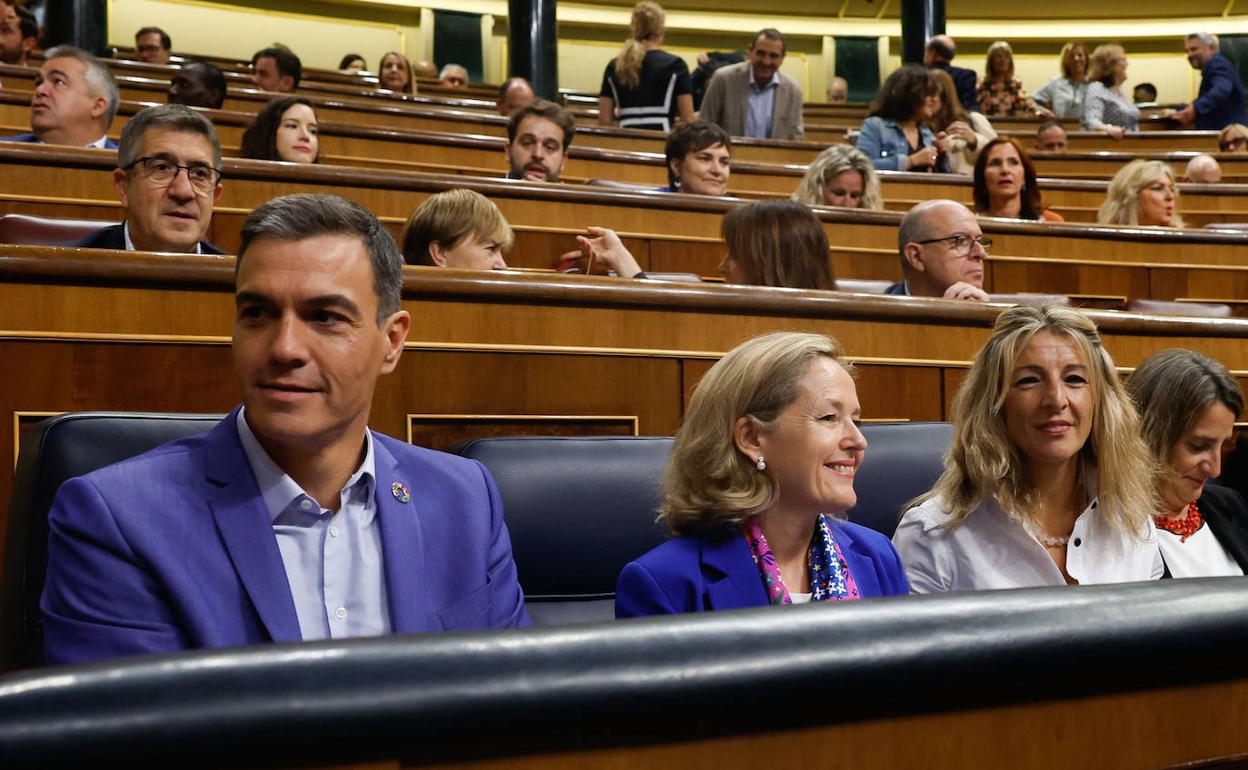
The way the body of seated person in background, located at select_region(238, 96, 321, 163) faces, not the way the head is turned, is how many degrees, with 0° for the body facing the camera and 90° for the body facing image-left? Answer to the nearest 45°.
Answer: approximately 315°

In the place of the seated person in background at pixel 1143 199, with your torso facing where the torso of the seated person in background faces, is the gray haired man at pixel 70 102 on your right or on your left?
on your right

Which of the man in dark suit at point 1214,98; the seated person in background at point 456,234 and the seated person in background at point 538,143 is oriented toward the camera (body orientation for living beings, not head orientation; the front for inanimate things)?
the seated person in background at point 538,143

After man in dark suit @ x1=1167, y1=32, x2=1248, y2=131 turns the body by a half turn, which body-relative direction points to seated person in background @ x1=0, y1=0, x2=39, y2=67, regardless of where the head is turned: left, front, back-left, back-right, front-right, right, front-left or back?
back-right

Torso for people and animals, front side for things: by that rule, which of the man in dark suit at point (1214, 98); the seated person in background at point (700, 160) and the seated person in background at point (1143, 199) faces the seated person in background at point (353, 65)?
the man in dark suit

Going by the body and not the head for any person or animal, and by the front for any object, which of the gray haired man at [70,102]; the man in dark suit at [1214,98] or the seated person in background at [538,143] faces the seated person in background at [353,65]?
the man in dark suit

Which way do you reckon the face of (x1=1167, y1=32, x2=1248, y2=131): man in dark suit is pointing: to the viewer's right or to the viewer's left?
to the viewer's left
